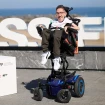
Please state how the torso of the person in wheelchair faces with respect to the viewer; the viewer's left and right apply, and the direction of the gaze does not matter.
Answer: facing the viewer and to the left of the viewer
